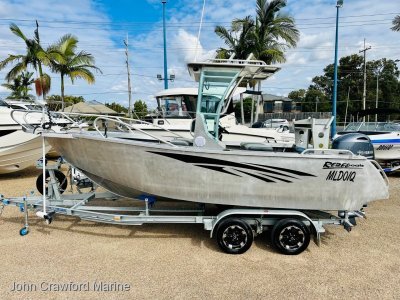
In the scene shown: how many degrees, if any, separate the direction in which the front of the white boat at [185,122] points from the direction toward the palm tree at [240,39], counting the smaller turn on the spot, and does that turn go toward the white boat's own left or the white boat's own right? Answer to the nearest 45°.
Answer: approximately 90° to the white boat's own right

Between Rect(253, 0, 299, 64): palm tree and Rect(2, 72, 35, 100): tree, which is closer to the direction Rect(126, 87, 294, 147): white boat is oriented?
the tree

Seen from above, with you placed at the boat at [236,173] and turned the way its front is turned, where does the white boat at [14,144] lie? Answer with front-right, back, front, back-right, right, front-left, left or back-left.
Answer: front-right

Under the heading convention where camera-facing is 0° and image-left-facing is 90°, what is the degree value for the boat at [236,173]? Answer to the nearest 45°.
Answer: approximately 90°
